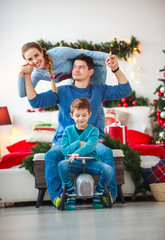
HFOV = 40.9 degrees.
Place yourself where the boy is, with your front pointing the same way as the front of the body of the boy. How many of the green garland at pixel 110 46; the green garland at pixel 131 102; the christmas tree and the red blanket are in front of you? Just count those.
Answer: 0

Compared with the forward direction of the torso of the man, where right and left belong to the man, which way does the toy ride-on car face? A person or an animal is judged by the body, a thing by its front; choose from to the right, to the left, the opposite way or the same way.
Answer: the same way

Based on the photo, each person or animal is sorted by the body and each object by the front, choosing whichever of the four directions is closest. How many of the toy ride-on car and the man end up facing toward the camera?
2

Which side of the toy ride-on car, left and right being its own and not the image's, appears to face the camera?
front

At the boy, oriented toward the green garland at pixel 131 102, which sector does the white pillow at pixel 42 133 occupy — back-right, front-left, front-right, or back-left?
front-left

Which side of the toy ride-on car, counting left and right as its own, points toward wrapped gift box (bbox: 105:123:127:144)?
back

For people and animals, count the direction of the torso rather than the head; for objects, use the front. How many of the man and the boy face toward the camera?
2

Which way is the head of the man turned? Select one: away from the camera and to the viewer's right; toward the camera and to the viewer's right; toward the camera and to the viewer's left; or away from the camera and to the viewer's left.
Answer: toward the camera and to the viewer's left

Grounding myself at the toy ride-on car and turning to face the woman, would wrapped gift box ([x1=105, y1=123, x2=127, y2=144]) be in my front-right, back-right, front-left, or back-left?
front-right

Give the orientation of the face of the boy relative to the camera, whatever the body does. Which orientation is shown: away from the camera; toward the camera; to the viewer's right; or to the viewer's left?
toward the camera
